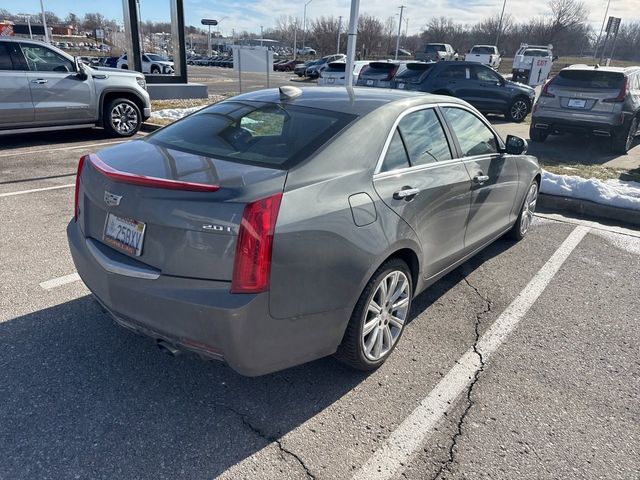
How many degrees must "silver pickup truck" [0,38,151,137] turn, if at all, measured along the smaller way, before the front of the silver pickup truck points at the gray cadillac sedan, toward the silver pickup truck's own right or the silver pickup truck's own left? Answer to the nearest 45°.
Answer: approximately 90° to the silver pickup truck's own right

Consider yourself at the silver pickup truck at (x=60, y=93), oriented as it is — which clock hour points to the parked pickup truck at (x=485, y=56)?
The parked pickup truck is roughly at 11 o'clock from the silver pickup truck.

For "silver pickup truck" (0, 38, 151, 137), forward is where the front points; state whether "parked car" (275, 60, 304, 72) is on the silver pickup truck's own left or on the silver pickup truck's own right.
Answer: on the silver pickup truck's own left

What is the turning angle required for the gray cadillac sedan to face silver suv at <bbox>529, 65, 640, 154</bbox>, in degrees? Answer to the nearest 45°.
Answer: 0° — it already faces it

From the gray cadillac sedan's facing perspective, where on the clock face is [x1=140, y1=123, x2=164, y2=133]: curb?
The curb is roughly at 10 o'clock from the gray cadillac sedan.

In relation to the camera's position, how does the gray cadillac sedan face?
facing away from the viewer and to the right of the viewer

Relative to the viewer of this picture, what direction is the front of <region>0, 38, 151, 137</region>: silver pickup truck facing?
facing to the right of the viewer

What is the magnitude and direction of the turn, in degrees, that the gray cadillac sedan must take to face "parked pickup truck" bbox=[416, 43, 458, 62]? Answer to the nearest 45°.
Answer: approximately 45° to its left
